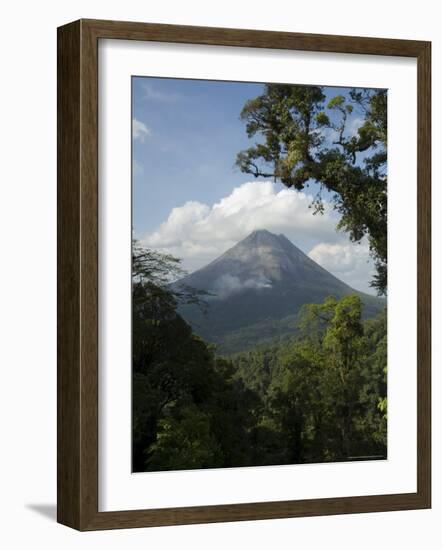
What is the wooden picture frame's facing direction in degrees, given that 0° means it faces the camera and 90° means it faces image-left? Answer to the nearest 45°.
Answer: approximately 315°
